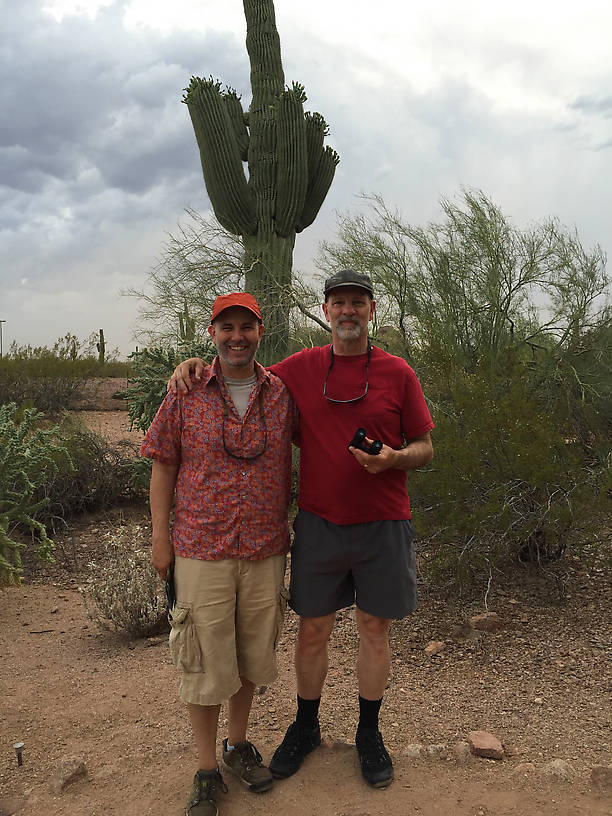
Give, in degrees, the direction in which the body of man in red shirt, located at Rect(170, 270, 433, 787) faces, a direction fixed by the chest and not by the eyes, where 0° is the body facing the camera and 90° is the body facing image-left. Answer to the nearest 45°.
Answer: approximately 0°

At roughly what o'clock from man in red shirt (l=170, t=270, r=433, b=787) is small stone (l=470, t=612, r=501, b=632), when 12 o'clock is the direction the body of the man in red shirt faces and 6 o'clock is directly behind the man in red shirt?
The small stone is roughly at 7 o'clock from the man in red shirt.

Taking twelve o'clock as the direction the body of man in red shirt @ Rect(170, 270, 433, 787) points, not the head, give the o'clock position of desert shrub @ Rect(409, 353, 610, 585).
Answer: The desert shrub is roughly at 7 o'clock from the man in red shirt.

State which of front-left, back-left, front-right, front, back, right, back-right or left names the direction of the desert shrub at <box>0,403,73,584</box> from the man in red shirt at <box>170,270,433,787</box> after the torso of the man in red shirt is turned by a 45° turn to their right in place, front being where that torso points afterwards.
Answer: right

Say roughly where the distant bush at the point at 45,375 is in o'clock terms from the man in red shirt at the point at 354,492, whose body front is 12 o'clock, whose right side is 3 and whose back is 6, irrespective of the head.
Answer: The distant bush is roughly at 5 o'clock from the man in red shirt.

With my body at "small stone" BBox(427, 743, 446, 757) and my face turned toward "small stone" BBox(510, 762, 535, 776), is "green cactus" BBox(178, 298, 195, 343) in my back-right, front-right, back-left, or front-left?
back-left

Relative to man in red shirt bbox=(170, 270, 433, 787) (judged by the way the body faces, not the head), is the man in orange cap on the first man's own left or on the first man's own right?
on the first man's own right

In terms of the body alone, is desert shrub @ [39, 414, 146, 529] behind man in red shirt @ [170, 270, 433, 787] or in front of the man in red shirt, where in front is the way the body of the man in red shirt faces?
behind
